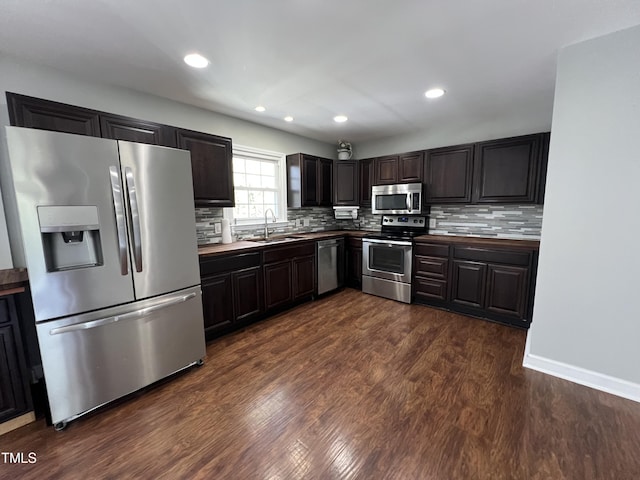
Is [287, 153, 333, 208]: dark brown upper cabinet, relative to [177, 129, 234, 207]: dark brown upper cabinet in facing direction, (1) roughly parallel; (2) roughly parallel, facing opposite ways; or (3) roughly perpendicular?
roughly parallel

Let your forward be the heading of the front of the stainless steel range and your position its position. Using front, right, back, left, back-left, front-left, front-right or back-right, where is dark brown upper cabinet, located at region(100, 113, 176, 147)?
front

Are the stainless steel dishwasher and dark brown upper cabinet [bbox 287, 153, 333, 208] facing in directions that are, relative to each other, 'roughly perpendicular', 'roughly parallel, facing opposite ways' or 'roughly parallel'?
roughly parallel

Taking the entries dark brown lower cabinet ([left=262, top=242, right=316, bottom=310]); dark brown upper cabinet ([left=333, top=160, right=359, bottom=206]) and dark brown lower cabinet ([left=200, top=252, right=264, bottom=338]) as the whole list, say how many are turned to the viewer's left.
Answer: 0

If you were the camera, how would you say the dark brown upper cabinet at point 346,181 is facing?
facing the viewer

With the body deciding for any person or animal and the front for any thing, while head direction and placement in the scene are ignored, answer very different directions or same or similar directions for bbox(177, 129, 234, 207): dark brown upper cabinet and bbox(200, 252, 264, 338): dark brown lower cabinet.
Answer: same or similar directions

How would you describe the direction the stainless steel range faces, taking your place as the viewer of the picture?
facing the viewer and to the left of the viewer

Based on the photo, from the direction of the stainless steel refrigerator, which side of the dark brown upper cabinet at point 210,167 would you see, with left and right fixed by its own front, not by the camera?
right

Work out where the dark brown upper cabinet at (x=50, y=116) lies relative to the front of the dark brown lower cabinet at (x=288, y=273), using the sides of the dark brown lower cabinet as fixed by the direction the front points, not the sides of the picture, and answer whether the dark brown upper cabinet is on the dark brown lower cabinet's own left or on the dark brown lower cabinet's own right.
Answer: on the dark brown lower cabinet's own right

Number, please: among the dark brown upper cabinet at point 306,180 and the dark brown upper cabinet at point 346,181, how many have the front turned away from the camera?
0

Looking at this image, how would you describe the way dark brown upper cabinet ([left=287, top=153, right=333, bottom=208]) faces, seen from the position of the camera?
facing the viewer and to the right of the viewer

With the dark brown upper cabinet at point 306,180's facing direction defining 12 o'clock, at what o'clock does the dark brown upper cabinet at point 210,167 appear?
the dark brown upper cabinet at point 210,167 is roughly at 3 o'clock from the dark brown upper cabinet at point 306,180.
